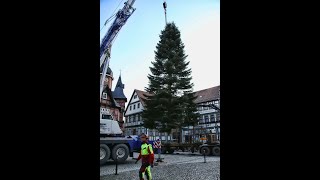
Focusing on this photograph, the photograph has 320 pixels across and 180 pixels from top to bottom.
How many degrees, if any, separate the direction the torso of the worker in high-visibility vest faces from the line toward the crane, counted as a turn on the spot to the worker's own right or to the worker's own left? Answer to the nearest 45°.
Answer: approximately 135° to the worker's own right

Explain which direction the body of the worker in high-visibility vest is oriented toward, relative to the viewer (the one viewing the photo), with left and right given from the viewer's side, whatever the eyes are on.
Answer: facing the viewer and to the left of the viewer

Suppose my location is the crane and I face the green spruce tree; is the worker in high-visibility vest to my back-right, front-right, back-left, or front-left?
back-right

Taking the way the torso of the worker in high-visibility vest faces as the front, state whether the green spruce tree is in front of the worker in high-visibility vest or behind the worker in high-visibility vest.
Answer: behind
